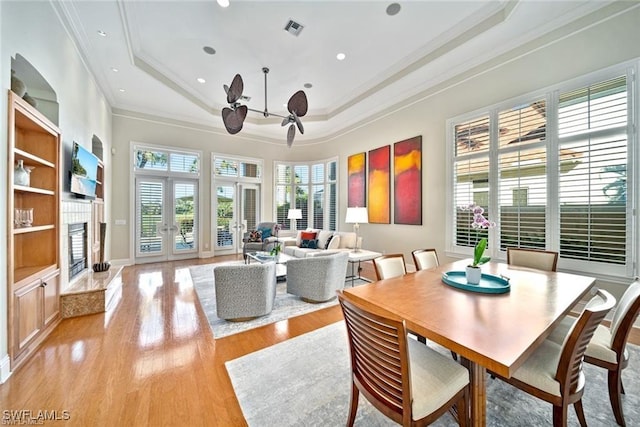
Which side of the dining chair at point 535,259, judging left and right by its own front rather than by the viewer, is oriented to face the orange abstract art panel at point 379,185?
right

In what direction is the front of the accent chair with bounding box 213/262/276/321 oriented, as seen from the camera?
facing away from the viewer

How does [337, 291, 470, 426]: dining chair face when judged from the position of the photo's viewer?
facing away from the viewer and to the right of the viewer

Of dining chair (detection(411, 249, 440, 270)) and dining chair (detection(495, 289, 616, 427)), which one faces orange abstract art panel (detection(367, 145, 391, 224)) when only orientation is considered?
dining chair (detection(495, 289, 616, 427))

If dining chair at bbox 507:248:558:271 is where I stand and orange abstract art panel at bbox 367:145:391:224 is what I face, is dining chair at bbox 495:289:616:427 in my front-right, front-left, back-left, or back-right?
back-left

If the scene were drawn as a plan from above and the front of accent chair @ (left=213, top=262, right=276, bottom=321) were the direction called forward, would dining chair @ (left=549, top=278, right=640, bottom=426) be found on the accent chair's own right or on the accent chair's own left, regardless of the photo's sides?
on the accent chair's own right

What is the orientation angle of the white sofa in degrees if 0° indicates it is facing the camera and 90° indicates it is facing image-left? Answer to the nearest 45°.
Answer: approximately 45°

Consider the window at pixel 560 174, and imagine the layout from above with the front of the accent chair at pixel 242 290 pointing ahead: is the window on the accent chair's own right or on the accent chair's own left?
on the accent chair's own right

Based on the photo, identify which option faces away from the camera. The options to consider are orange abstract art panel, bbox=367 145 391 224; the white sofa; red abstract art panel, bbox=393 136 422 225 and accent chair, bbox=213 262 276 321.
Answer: the accent chair
